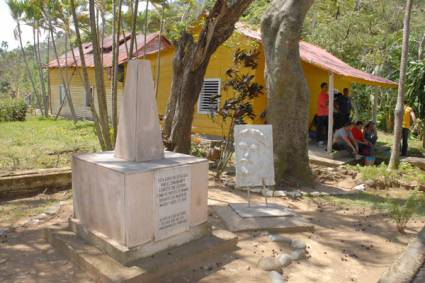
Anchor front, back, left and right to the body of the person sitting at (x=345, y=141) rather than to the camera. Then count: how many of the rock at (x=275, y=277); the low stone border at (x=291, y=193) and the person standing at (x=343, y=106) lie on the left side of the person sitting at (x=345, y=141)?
1

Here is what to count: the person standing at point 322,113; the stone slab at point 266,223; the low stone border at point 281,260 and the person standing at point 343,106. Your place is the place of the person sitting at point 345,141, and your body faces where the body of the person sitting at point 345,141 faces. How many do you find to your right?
2

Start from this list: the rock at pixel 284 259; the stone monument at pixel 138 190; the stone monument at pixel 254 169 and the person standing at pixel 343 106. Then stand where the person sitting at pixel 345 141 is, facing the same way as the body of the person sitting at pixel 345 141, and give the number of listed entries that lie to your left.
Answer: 1

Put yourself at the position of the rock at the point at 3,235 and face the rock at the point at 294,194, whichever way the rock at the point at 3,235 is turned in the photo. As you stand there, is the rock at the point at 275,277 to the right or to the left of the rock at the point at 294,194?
right
